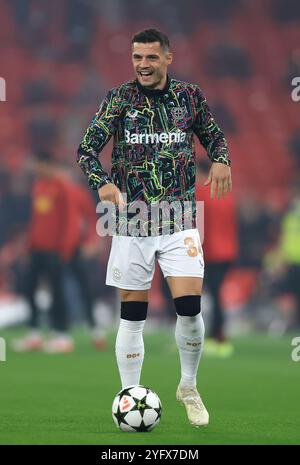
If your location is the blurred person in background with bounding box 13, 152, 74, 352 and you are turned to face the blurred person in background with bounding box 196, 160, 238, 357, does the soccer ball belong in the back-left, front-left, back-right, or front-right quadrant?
front-right

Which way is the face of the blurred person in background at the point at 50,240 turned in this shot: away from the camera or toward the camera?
toward the camera

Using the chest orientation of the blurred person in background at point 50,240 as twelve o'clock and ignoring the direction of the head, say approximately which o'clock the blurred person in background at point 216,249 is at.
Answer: the blurred person in background at point 216,249 is roughly at 8 o'clock from the blurred person in background at point 50,240.

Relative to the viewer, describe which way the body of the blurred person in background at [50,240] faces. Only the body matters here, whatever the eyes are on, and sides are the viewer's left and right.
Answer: facing the viewer and to the left of the viewer

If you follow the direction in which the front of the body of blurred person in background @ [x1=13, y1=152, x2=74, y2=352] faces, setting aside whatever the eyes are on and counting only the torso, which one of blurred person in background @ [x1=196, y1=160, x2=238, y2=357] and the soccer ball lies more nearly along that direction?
the soccer ball

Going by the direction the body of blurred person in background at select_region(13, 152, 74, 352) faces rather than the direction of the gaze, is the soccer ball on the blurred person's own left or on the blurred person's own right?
on the blurred person's own left
